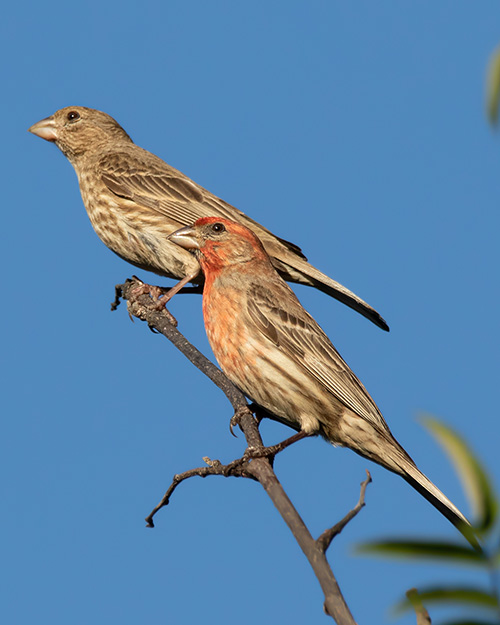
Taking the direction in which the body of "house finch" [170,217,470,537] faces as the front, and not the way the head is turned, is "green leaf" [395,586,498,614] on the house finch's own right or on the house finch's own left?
on the house finch's own left

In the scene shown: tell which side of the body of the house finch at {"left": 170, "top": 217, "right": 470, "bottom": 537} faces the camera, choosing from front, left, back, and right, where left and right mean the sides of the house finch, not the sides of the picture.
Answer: left

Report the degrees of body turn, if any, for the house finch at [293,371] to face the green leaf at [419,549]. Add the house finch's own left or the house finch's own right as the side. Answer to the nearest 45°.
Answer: approximately 90° to the house finch's own left

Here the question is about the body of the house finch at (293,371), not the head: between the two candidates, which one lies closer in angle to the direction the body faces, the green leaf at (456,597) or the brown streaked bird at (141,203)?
the brown streaked bird

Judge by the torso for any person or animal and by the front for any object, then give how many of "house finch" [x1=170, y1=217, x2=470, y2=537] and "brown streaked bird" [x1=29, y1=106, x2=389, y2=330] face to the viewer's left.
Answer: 2

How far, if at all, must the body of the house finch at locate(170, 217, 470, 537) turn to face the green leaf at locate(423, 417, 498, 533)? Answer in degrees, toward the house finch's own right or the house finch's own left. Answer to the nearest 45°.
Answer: approximately 90° to the house finch's own left

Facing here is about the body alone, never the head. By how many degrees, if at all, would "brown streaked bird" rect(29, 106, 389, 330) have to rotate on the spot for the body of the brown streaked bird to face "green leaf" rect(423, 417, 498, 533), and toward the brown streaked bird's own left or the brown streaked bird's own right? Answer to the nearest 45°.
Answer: approximately 90° to the brown streaked bird's own left

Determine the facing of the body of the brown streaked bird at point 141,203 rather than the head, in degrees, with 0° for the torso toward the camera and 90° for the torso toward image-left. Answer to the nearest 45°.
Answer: approximately 90°

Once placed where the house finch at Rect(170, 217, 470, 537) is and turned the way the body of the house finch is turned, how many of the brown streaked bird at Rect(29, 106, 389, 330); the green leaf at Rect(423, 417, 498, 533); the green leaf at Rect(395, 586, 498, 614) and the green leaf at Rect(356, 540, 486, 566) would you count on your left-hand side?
3
